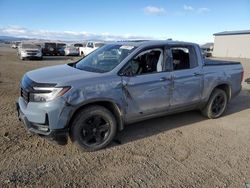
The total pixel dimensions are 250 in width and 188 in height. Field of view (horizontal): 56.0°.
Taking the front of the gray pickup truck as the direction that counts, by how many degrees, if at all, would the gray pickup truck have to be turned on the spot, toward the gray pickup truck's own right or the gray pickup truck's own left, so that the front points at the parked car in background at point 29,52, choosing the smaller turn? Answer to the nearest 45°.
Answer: approximately 90° to the gray pickup truck's own right

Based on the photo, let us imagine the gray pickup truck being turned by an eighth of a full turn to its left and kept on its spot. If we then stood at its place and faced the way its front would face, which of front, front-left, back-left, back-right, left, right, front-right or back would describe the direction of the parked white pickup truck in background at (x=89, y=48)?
back

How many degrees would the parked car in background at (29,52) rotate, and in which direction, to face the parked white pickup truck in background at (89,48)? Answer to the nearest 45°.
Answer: approximately 90° to its left

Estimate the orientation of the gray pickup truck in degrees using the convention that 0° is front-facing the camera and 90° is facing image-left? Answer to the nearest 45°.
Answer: approximately 45°

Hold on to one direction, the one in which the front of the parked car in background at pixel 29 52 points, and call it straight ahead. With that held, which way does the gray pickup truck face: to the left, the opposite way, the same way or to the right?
to the right

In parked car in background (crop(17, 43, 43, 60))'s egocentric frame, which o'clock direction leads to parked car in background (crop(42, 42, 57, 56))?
parked car in background (crop(42, 42, 57, 56)) is roughly at 8 o'clock from parked car in background (crop(17, 43, 43, 60)).

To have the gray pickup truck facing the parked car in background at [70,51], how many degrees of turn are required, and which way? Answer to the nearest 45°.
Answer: approximately 135° to its right

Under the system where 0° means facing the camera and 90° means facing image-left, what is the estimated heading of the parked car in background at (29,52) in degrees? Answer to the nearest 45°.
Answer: approximately 315°

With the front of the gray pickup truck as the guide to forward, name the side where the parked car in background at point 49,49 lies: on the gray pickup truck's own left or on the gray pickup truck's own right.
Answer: on the gray pickup truck's own right
